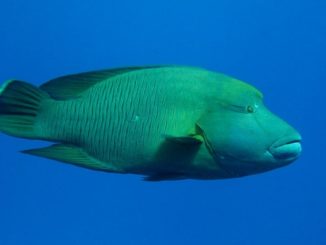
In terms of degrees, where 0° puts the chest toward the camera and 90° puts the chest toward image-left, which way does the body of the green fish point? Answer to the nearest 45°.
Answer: approximately 270°
